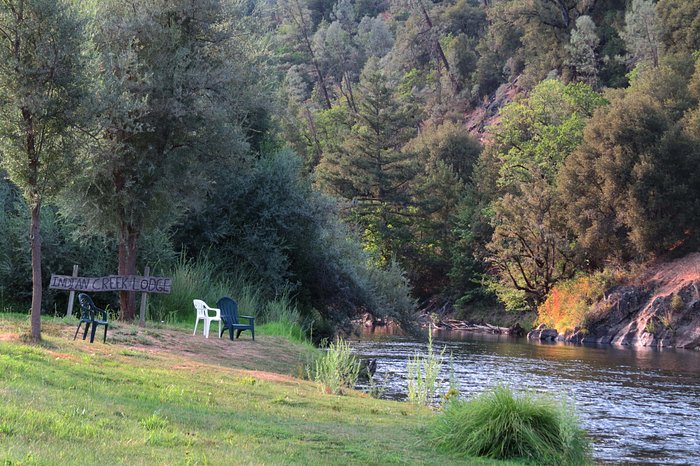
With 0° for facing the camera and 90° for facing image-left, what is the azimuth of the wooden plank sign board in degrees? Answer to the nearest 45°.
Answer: approximately 0°

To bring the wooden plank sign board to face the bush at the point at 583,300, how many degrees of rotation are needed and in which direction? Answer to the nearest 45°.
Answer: approximately 135° to its left

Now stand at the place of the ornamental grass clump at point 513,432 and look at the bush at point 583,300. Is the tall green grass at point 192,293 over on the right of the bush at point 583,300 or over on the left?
left

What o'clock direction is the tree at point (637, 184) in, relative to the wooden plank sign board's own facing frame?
The tree is roughly at 8 o'clock from the wooden plank sign board.

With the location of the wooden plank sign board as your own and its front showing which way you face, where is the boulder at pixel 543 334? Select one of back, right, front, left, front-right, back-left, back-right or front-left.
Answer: back-left

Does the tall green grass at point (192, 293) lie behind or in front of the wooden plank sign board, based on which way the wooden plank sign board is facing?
behind

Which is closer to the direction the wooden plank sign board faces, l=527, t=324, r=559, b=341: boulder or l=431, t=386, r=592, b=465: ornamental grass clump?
the ornamental grass clump

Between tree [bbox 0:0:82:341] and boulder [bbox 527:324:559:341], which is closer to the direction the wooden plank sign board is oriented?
the tree
